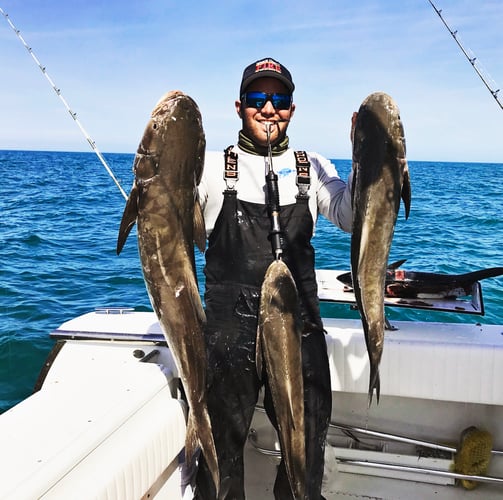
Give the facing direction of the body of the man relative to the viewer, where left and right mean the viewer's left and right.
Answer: facing the viewer
